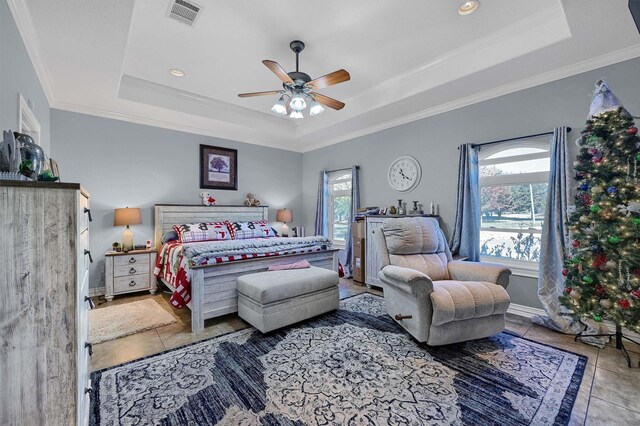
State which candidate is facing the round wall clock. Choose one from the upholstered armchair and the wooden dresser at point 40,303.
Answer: the wooden dresser

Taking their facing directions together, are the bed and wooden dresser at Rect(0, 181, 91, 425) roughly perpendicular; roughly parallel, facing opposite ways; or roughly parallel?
roughly perpendicular

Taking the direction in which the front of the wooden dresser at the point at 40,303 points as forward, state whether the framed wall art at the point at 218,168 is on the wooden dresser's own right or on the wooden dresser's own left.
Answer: on the wooden dresser's own left

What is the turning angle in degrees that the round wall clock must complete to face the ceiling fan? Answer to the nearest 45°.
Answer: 0° — it already faces it

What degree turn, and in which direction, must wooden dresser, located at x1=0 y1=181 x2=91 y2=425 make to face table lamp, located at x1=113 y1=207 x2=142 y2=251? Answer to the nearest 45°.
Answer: approximately 90° to its left

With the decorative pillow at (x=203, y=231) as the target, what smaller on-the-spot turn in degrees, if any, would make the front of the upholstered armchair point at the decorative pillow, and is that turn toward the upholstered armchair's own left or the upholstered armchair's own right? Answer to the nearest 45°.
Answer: approximately 135° to the upholstered armchair's own right

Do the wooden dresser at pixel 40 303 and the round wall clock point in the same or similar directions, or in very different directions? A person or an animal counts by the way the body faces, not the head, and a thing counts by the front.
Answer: very different directions

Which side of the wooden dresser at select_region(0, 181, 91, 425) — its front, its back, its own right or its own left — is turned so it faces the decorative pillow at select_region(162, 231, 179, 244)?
left

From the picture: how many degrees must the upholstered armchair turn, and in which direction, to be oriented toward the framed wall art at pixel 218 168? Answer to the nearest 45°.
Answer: approximately 135° to its right

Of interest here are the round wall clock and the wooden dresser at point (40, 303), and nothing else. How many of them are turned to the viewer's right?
1

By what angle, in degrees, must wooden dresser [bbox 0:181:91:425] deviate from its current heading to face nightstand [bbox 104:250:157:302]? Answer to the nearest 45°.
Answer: approximately 90° to its left

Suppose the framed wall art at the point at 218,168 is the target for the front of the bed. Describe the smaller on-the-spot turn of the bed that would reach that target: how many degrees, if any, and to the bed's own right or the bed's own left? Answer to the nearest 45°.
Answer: approximately 135° to the bed's own left

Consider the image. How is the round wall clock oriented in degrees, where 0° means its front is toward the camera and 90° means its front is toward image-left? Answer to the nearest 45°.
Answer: approximately 45°

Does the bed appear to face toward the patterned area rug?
yes

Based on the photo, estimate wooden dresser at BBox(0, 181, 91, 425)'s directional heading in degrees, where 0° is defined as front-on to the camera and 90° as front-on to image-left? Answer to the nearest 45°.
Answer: approximately 270°
